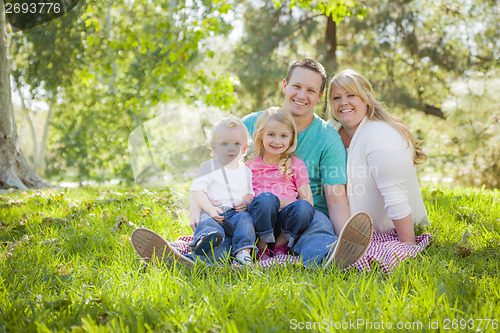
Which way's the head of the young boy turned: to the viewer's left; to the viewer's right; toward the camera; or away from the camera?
toward the camera

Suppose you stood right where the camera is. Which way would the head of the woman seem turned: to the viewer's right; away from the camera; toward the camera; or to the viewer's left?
toward the camera

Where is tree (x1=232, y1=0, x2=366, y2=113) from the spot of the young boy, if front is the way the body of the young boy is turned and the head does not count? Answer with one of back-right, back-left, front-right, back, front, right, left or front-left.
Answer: back

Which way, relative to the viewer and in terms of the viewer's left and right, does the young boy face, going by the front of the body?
facing the viewer

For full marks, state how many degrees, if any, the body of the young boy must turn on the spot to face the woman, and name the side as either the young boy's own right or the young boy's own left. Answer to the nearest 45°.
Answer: approximately 90° to the young boy's own left

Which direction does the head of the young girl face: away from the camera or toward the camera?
toward the camera
